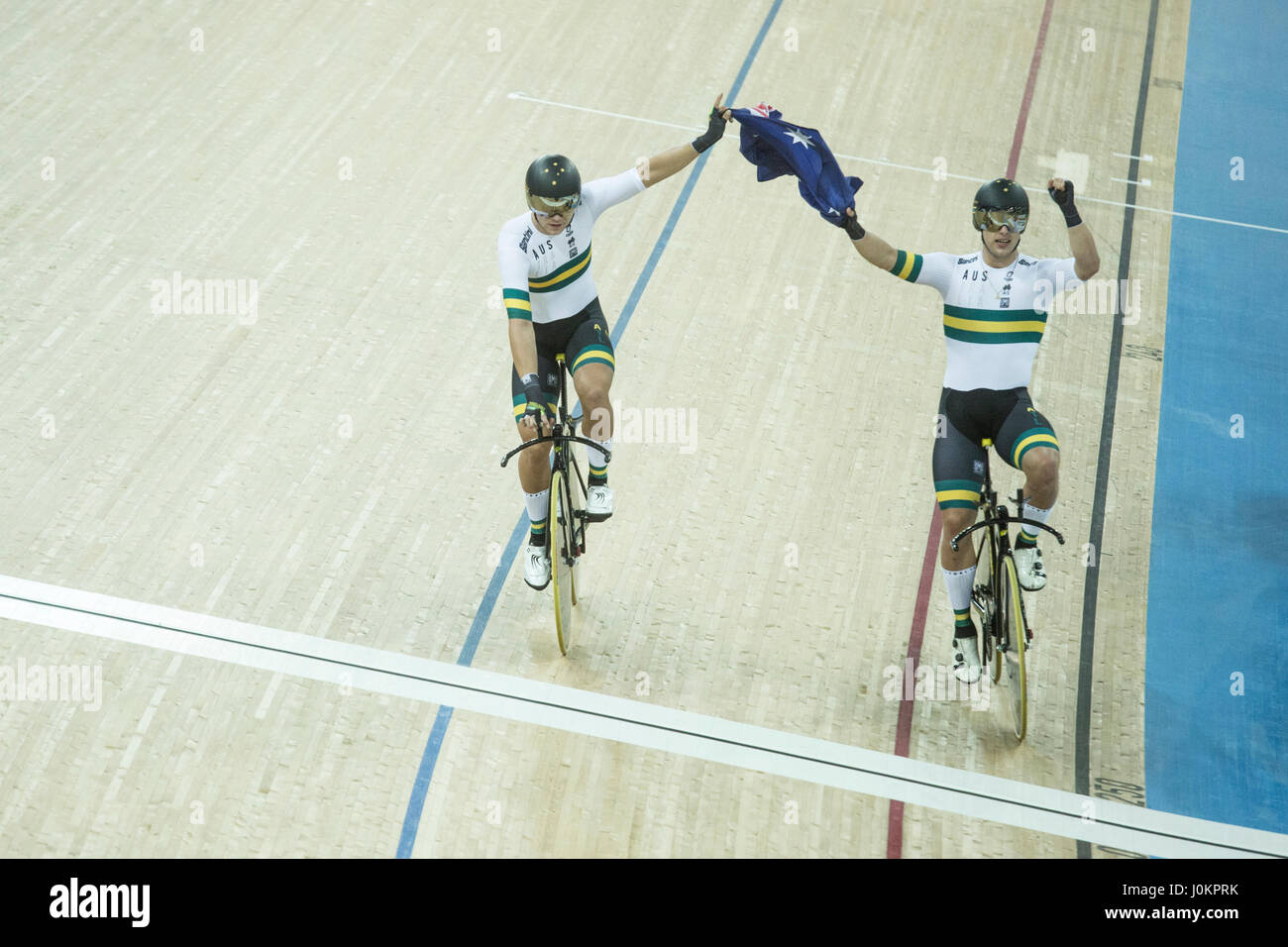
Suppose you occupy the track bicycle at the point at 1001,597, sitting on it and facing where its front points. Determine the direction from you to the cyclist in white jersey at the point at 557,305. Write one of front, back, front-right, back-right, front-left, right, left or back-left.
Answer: right

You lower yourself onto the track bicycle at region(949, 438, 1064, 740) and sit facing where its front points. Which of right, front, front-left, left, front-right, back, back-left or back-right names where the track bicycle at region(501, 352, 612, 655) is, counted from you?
right

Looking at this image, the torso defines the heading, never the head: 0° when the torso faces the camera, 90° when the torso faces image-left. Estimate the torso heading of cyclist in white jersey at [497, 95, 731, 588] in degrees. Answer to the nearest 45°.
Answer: approximately 0°

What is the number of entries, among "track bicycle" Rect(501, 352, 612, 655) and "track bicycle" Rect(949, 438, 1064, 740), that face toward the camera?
2

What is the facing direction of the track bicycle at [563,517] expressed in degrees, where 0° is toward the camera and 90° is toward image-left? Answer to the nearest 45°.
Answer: approximately 0°
